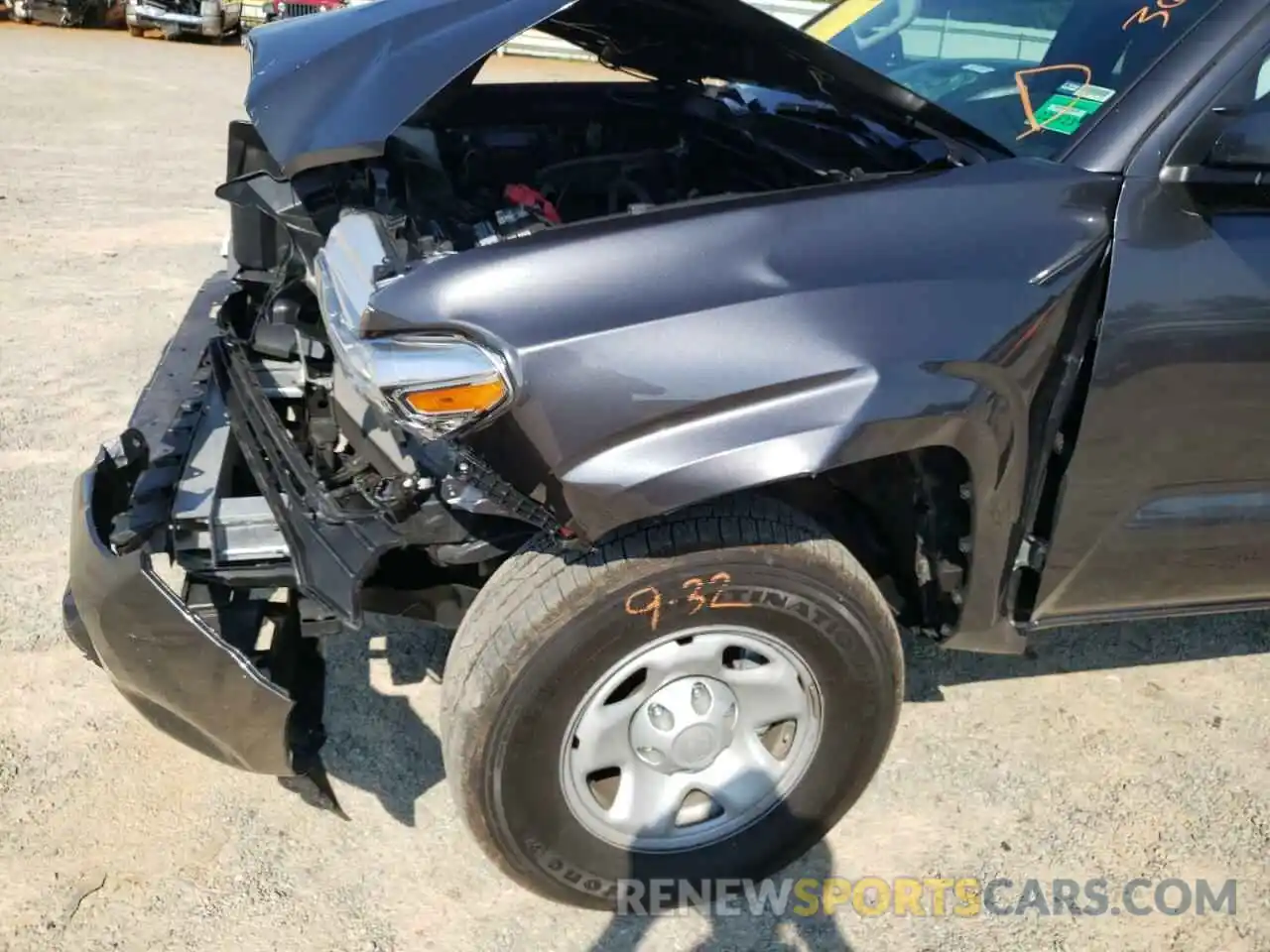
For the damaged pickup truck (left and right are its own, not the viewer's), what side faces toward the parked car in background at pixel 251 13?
right

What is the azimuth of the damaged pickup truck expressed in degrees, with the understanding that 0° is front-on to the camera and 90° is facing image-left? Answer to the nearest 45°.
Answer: approximately 45°

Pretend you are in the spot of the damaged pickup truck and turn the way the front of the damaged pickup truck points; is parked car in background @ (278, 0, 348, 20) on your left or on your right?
on your right

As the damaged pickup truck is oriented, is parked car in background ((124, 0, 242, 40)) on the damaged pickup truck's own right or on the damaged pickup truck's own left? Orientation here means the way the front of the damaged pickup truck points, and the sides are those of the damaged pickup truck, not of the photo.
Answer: on the damaged pickup truck's own right
